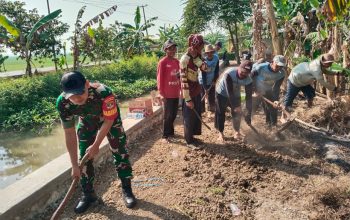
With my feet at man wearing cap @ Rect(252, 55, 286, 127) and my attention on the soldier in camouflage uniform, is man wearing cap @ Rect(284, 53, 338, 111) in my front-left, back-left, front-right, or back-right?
back-left

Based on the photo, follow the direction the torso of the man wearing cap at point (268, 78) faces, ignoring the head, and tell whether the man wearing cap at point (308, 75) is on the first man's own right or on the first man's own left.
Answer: on the first man's own left
